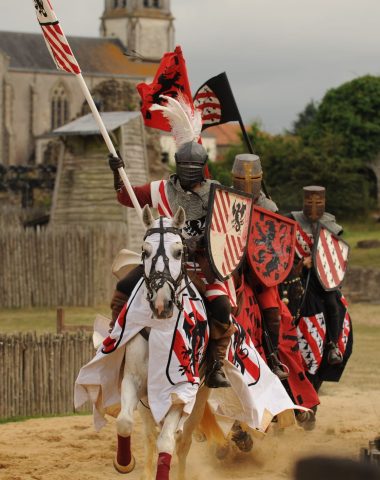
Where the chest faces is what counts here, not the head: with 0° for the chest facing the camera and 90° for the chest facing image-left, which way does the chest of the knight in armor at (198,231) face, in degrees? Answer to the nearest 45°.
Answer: approximately 0°

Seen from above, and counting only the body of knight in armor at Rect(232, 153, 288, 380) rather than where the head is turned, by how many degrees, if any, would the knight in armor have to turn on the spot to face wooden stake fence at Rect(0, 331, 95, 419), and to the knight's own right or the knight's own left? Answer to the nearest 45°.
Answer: approximately 135° to the knight's own right

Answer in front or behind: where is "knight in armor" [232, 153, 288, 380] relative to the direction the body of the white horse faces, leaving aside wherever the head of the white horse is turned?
behind

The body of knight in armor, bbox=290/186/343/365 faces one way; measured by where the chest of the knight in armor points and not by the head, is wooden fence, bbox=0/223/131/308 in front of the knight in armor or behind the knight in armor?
behind

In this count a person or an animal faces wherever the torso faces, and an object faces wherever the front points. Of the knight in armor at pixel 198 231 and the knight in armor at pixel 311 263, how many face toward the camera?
2

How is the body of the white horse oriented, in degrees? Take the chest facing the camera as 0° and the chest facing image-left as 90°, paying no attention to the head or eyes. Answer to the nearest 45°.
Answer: approximately 0°

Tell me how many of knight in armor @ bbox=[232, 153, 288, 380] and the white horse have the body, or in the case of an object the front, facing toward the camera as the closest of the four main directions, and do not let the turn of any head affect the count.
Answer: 2
